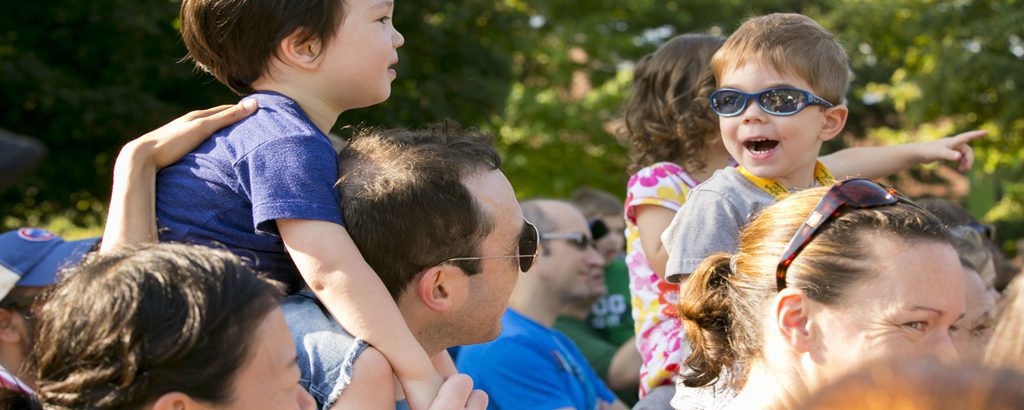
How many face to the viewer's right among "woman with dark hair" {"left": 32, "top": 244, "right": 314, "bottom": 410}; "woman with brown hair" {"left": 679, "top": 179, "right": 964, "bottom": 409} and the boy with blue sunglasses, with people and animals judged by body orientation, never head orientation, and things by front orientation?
2

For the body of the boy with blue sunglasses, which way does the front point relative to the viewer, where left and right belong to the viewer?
facing the viewer and to the left of the viewer

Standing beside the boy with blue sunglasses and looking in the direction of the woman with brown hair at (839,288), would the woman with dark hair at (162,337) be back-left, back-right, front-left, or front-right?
front-right

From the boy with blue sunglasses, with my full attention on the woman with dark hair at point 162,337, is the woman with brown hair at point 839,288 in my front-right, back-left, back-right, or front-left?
front-left

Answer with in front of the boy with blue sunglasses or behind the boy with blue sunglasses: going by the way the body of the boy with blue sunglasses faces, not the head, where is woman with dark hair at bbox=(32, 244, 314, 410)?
in front

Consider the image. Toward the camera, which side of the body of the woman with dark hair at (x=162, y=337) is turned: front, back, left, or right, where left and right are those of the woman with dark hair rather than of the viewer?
right

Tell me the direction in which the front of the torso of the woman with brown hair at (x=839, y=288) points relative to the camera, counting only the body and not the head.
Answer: to the viewer's right

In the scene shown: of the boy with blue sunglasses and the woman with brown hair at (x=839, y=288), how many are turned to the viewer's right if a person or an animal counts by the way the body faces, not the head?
1

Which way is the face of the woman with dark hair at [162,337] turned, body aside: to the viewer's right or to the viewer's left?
to the viewer's right

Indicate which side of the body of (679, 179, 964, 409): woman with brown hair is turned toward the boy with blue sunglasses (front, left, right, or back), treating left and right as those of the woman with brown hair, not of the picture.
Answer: left

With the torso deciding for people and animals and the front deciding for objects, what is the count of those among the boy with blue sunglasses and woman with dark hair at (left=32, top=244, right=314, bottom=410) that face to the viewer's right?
1

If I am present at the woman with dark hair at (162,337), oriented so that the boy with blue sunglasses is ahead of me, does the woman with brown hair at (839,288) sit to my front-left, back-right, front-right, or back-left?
front-right

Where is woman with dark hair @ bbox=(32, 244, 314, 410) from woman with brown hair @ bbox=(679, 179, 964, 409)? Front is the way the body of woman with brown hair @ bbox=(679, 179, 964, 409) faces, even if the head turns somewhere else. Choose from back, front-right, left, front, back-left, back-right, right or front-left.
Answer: back-right
